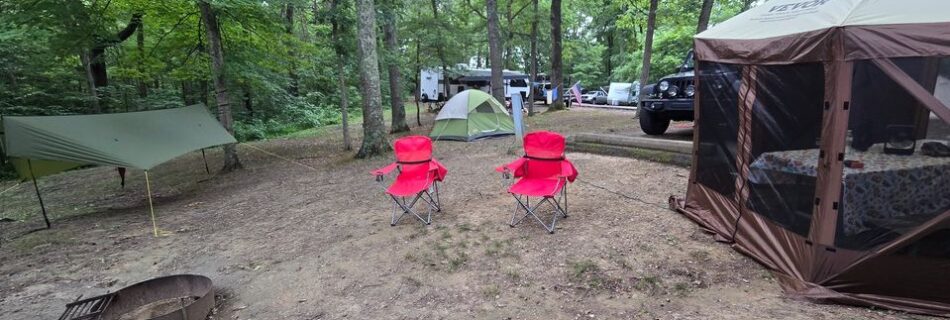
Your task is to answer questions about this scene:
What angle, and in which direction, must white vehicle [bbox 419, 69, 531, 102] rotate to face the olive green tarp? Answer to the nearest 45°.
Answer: approximately 90° to its right

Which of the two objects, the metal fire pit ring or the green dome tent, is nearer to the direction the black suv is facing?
the metal fire pit ring

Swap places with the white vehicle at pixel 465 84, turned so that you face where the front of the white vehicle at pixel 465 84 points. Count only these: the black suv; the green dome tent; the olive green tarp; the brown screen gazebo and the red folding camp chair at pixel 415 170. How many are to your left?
0

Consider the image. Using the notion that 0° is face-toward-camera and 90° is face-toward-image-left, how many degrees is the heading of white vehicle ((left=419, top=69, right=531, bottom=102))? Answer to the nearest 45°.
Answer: approximately 270°

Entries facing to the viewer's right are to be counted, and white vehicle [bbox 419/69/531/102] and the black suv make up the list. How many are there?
1

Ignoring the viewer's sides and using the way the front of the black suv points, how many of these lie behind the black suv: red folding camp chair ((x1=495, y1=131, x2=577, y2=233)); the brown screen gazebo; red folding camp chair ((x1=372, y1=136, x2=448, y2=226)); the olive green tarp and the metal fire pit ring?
0

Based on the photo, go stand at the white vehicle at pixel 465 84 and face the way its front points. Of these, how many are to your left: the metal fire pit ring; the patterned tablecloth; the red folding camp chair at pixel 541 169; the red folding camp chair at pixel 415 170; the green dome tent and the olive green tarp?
0

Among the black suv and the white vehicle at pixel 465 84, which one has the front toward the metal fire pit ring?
the black suv

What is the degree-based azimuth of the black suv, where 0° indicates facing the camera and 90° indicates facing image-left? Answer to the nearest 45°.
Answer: approximately 45°

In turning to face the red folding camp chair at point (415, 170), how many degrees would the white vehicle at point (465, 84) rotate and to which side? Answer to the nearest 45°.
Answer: approximately 90° to its right

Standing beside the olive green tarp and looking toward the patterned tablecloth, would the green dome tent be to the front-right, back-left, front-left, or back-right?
front-left

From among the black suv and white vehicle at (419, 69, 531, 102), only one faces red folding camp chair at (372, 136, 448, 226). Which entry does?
the black suv

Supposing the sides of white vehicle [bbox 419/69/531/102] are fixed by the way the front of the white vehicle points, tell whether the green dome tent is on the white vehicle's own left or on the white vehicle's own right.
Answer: on the white vehicle's own right

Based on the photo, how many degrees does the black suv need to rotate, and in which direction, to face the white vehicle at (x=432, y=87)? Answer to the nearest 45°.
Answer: approximately 90° to its right

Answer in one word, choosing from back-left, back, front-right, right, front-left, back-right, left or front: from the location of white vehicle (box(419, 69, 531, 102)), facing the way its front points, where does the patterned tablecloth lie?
right

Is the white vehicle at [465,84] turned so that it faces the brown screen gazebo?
no

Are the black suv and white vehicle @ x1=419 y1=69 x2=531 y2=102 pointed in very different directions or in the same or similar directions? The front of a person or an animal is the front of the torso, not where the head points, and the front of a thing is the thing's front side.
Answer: very different directions
